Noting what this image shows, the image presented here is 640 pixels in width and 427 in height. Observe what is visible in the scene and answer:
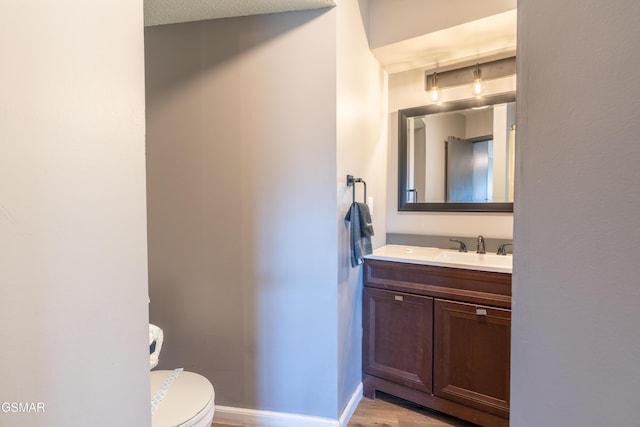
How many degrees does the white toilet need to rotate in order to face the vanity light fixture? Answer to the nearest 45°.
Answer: approximately 45° to its left

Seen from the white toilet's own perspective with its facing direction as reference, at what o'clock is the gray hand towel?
The gray hand towel is roughly at 10 o'clock from the white toilet.

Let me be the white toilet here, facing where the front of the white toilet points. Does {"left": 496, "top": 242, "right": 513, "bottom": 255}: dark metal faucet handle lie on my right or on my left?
on my left

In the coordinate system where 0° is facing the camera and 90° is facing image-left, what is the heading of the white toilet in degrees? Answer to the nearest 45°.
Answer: approximately 315°

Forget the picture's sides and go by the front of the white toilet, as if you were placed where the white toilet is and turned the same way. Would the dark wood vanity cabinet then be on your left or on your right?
on your left
